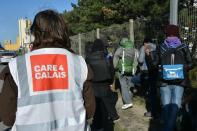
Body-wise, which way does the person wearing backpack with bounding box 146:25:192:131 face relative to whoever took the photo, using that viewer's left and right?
facing away from the viewer

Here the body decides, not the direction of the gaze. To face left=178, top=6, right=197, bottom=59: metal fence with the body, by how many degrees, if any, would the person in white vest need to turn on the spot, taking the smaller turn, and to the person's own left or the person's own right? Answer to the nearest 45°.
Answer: approximately 45° to the person's own right

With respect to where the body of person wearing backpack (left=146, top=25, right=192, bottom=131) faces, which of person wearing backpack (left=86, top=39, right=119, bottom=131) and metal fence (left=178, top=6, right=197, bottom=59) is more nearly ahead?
the metal fence

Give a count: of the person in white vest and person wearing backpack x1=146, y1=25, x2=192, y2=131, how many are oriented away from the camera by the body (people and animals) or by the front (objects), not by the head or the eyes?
2

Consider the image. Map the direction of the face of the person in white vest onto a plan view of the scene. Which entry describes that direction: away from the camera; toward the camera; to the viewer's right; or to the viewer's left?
away from the camera

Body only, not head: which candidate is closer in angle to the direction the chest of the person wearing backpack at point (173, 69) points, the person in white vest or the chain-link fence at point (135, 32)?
the chain-link fence

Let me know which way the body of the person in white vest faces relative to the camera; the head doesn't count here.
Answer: away from the camera

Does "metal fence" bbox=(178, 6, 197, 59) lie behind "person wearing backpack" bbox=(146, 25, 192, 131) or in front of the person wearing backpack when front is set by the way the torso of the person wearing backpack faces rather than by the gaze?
in front

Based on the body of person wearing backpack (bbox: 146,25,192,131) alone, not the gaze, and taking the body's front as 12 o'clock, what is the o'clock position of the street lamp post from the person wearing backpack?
The street lamp post is roughly at 12 o'clock from the person wearing backpack.

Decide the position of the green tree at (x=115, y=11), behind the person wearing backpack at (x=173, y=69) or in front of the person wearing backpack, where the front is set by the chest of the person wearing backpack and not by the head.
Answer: in front

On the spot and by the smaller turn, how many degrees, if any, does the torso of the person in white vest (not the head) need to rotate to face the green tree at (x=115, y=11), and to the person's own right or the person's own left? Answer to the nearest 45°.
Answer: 0° — they already face it
